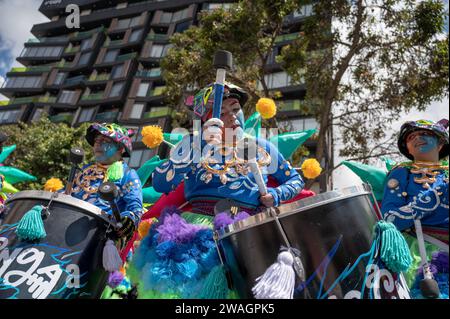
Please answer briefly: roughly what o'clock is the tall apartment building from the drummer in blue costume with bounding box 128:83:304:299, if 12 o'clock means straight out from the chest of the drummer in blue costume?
The tall apartment building is roughly at 5 o'clock from the drummer in blue costume.

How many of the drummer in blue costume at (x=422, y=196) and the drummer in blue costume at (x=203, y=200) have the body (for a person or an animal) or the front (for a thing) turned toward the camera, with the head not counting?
2

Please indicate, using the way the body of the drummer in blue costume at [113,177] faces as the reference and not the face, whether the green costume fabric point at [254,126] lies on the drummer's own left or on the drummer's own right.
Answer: on the drummer's own left

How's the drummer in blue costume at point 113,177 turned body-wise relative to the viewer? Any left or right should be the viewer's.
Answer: facing the viewer and to the left of the viewer

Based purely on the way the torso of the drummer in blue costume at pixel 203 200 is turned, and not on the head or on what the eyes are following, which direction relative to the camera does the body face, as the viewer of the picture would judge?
toward the camera

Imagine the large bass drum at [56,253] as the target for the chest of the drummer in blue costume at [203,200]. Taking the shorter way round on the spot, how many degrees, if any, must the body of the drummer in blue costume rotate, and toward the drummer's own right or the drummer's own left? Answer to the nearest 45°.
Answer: approximately 90° to the drummer's own right

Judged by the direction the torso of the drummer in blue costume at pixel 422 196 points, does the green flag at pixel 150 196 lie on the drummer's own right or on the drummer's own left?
on the drummer's own right

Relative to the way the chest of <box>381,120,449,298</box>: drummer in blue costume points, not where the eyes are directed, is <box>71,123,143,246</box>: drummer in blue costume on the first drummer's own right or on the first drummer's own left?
on the first drummer's own right

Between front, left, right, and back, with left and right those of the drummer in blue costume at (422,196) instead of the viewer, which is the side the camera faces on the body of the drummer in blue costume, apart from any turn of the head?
front

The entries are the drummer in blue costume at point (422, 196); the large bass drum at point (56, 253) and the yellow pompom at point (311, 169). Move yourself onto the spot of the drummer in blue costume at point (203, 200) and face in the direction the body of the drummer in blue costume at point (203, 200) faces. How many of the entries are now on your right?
1

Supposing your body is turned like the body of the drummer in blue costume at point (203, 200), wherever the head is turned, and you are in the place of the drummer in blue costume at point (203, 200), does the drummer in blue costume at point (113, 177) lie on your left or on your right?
on your right
